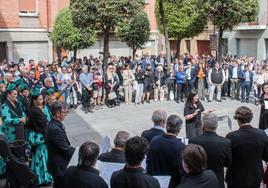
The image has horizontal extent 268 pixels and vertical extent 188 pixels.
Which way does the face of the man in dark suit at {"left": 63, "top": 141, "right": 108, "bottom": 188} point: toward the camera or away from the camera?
away from the camera

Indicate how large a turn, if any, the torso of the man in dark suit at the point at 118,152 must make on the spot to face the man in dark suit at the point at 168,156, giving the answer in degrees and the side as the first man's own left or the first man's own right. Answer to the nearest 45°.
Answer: approximately 45° to the first man's own right

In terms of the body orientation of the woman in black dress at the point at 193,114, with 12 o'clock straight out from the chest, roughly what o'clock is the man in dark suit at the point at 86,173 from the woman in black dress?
The man in dark suit is roughly at 2 o'clock from the woman in black dress.

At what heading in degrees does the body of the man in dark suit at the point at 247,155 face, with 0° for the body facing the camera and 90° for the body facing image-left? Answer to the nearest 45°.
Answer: approximately 180°

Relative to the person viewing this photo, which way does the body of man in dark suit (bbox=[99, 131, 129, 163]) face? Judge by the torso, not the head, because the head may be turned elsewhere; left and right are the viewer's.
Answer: facing away from the viewer and to the right of the viewer

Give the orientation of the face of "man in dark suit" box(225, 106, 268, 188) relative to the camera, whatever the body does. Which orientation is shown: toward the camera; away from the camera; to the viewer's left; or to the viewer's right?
away from the camera

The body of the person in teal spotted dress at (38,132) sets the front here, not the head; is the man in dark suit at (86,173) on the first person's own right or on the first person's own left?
on the first person's own right

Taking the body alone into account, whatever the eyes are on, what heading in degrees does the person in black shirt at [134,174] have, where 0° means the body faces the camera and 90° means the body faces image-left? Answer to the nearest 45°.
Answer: approximately 180°

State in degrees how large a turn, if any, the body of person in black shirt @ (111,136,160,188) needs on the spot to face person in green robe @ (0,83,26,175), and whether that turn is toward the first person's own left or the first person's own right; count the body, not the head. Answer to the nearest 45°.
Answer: approximately 45° to the first person's own left

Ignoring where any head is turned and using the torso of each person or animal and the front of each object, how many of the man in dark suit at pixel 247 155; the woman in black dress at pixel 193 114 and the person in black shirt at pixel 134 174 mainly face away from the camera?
2

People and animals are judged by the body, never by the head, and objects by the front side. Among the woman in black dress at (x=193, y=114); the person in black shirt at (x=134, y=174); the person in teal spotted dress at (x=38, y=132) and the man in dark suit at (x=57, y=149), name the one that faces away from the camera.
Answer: the person in black shirt at (x=134, y=174)

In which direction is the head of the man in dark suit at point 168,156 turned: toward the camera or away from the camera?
away from the camera

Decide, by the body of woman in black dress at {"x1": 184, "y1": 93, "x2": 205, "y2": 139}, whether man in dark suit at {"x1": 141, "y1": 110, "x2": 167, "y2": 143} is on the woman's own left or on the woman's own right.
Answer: on the woman's own right
